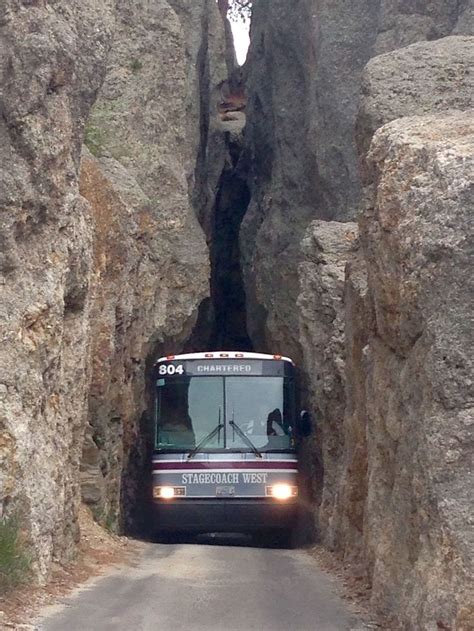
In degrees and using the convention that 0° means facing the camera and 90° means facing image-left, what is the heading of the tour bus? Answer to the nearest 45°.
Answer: approximately 0°

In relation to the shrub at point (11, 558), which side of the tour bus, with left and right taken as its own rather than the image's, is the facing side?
front
